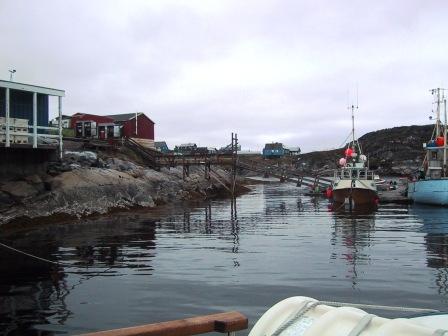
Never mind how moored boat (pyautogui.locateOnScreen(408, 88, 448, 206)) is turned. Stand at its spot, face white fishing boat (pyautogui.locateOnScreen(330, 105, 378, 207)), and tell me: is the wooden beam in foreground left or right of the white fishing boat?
left

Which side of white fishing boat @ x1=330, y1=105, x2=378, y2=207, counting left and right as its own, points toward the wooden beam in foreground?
front

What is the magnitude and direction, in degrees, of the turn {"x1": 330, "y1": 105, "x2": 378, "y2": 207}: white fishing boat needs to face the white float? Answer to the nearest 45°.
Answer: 0° — it already faces it
